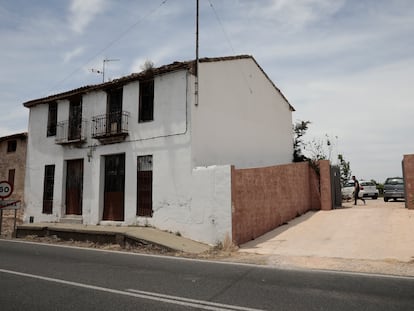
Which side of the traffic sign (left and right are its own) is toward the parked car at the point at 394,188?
left

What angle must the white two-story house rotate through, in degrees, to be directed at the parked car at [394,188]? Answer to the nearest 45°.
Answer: approximately 135° to its left

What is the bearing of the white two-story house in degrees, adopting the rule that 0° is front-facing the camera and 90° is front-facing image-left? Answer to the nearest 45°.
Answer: approximately 45°

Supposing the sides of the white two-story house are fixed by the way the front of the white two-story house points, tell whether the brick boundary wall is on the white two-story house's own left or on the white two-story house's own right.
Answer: on the white two-story house's own left

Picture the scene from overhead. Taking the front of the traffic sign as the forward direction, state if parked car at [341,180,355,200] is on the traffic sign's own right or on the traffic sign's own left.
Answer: on the traffic sign's own left

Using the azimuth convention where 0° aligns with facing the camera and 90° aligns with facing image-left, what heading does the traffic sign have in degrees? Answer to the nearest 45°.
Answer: approximately 0°

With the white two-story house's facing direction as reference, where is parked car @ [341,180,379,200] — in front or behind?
behind

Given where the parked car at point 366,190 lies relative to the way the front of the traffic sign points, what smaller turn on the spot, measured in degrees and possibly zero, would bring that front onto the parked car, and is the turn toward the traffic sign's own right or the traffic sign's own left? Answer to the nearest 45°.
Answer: approximately 90° to the traffic sign's own left
